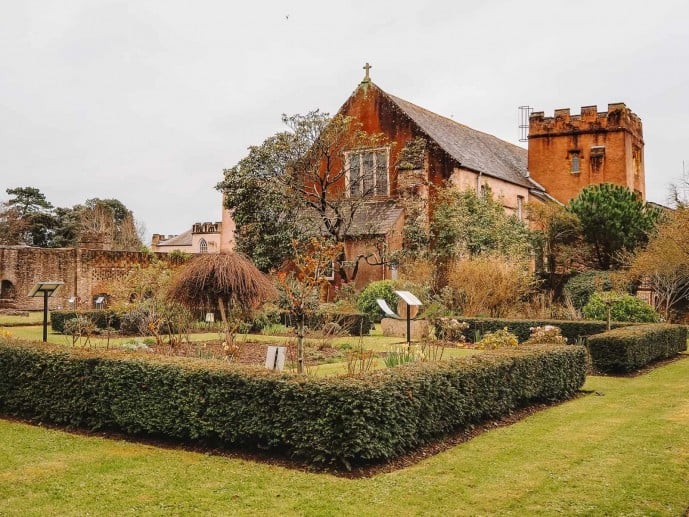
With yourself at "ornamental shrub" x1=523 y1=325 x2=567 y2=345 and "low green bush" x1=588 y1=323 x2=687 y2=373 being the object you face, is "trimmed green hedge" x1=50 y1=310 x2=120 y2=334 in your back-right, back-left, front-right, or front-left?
back-right

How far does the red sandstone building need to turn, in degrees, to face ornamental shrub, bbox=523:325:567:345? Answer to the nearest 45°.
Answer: approximately 45° to its left

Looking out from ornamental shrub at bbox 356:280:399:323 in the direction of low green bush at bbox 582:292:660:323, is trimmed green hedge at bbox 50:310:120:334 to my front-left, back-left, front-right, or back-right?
back-right

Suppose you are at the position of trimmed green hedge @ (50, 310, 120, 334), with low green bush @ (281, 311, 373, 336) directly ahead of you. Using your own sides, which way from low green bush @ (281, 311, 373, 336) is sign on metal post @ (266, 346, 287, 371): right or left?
right

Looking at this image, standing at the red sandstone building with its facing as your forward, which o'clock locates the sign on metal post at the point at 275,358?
The sign on metal post is roughly at 11 o'clock from the red sandstone building.

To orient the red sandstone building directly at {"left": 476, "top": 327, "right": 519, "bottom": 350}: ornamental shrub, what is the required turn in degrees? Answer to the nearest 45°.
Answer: approximately 45° to its left

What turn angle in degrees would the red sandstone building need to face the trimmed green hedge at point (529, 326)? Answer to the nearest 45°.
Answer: approximately 45° to its left

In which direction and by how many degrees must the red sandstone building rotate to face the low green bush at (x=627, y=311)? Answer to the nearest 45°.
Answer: approximately 45° to its left

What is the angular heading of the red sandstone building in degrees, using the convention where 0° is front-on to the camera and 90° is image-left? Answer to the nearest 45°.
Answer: approximately 45°

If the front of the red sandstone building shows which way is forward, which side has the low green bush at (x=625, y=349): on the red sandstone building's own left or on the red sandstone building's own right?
on the red sandstone building's own left

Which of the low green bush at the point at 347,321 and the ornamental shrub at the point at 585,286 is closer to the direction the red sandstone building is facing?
the low green bush
